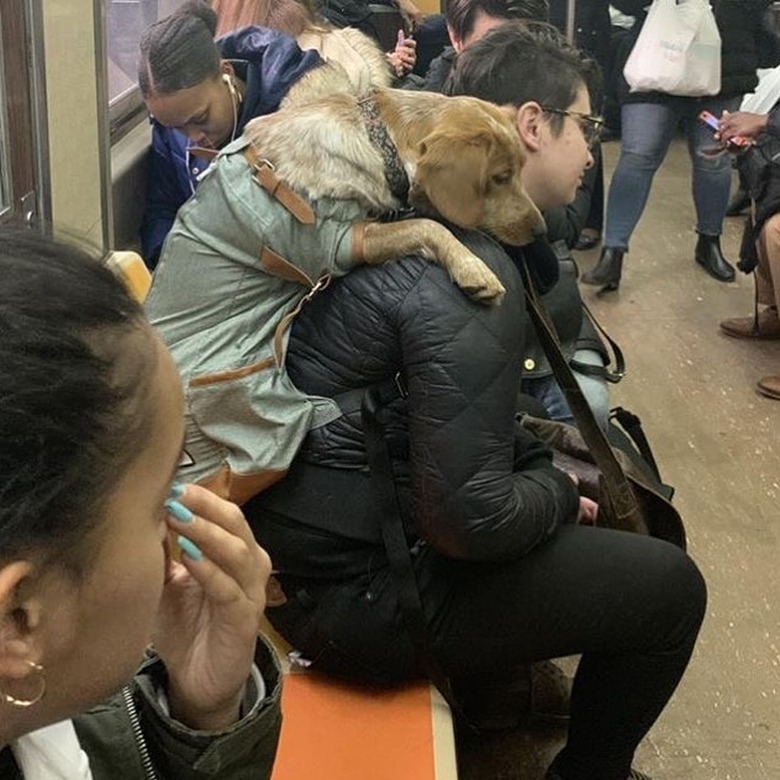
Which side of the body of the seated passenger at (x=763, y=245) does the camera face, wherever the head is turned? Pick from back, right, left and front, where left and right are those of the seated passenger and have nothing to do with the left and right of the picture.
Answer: left

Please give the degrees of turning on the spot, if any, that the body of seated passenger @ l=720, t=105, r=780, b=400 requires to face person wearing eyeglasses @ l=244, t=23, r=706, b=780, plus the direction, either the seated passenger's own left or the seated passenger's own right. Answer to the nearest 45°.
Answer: approximately 90° to the seated passenger's own left

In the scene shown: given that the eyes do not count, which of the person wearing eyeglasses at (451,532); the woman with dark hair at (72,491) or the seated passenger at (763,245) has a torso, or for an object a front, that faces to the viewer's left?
the seated passenger

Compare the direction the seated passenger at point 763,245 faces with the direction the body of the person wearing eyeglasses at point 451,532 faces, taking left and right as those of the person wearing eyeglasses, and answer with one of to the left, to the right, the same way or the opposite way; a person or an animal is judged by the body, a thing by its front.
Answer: the opposite way

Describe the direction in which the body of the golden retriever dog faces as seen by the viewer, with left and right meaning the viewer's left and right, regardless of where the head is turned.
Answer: facing to the right of the viewer

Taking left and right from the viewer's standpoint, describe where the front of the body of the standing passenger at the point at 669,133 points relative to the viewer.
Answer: facing the viewer

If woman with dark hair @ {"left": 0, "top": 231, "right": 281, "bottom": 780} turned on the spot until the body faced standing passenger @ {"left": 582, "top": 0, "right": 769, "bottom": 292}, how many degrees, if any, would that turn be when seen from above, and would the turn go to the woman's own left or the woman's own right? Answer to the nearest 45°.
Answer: approximately 45° to the woman's own left

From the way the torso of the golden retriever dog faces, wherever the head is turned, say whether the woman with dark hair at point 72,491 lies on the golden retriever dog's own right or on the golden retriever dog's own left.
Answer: on the golden retriever dog's own right

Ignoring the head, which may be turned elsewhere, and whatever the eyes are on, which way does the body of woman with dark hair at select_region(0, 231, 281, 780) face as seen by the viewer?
to the viewer's right

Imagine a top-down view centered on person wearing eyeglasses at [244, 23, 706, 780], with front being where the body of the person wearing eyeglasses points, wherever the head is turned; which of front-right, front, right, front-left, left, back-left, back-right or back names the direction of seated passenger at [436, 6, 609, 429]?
left

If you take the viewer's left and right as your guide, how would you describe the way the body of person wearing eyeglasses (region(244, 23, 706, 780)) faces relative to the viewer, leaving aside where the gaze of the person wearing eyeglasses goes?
facing to the right of the viewer

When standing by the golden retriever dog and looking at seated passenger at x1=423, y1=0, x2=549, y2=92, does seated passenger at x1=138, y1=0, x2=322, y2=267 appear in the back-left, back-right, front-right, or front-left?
front-left
